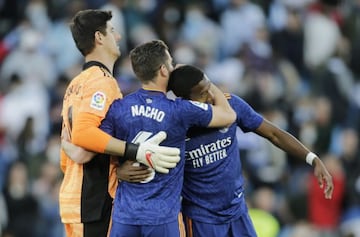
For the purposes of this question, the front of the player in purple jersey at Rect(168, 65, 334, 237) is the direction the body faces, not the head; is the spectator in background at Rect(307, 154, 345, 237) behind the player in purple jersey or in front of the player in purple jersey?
behind

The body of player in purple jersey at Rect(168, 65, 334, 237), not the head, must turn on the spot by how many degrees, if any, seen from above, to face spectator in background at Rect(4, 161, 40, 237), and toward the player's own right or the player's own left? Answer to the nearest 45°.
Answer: approximately 135° to the player's own right

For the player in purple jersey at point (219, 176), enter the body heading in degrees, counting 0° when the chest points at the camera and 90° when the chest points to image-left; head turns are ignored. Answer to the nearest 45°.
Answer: approximately 0°

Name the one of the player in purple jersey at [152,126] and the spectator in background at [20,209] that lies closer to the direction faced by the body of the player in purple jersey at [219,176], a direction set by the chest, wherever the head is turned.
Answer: the player in purple jersey
